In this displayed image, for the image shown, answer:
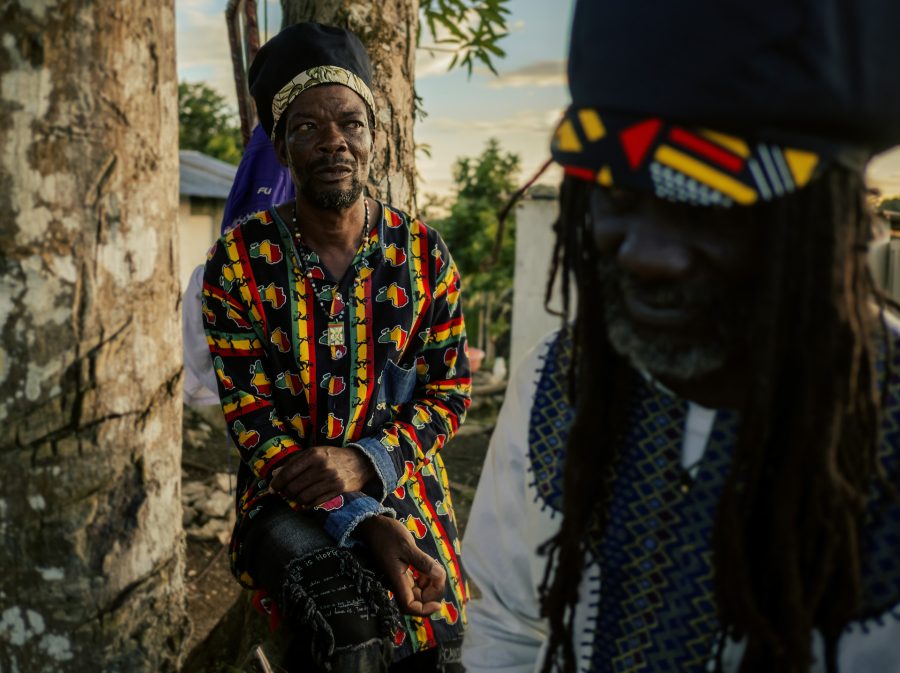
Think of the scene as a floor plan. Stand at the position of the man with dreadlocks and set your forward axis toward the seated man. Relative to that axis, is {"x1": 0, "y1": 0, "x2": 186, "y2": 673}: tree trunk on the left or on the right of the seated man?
left

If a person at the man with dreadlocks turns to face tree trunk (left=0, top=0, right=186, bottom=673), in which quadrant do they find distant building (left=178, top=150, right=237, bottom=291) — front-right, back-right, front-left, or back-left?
front-right

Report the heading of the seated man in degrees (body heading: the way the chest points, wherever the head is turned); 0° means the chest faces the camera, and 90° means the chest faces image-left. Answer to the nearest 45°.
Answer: approximately 0°

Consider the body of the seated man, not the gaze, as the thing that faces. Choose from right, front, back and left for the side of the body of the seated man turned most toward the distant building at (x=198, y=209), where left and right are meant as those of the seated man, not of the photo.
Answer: back

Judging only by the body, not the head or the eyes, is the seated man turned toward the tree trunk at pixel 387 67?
no

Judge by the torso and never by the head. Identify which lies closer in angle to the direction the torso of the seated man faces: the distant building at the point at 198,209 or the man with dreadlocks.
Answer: the man with dreadlocks

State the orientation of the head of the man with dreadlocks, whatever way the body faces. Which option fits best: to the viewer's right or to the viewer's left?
to the viewer's left

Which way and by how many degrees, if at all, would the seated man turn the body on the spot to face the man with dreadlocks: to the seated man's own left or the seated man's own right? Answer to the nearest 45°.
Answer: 0° — they already face them

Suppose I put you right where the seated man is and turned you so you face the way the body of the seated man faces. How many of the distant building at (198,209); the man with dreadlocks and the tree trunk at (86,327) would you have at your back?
1

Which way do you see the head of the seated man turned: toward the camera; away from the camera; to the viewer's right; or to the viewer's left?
toward the camera

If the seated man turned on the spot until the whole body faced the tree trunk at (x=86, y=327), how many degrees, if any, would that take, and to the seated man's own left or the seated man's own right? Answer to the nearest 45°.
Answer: approximately 45° to the seated man's own right
